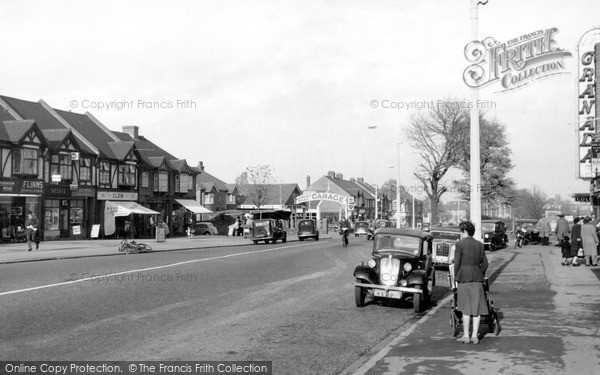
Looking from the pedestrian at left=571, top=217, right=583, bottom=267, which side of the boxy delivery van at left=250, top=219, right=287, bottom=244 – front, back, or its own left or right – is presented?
right

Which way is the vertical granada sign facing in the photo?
toward the camera

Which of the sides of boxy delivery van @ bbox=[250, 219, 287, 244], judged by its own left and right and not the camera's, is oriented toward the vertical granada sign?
right

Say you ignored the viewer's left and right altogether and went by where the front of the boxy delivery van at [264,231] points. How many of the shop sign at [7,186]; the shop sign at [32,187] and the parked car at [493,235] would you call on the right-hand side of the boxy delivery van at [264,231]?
1
